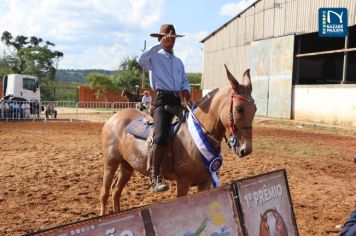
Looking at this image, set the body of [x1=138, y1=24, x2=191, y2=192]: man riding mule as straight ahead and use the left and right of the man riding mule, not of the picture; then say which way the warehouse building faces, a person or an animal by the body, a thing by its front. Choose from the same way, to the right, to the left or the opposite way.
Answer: to the right

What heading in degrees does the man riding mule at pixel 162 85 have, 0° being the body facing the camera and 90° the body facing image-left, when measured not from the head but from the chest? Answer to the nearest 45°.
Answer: approximately 315°

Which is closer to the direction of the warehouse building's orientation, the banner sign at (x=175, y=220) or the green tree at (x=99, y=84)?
the banner sign

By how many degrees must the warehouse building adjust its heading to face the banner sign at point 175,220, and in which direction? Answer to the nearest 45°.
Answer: approximately 45° to its left

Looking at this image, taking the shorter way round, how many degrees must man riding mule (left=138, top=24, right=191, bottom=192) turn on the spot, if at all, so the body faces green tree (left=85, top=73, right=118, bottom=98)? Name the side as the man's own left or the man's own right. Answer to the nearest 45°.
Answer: approximately 135° to the man's own left

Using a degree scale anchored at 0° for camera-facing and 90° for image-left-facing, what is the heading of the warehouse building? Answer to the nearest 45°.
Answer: approximately 45°

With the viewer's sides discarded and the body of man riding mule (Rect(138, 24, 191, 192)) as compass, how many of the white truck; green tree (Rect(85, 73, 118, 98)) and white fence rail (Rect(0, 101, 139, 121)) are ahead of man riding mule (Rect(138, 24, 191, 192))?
0

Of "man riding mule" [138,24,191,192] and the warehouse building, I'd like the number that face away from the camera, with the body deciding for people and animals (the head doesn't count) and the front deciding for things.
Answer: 0

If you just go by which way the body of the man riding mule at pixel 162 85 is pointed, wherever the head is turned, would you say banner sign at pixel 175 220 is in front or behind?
in front

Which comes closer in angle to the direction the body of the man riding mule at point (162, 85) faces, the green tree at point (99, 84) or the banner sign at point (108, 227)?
the banner sign

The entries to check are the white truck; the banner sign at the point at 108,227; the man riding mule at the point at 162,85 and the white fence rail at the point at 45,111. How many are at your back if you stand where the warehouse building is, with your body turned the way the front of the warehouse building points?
0

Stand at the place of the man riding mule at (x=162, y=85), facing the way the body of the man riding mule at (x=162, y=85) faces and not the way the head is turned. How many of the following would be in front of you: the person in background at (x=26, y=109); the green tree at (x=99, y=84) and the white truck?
0

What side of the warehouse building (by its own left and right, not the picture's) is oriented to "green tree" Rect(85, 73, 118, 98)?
right
